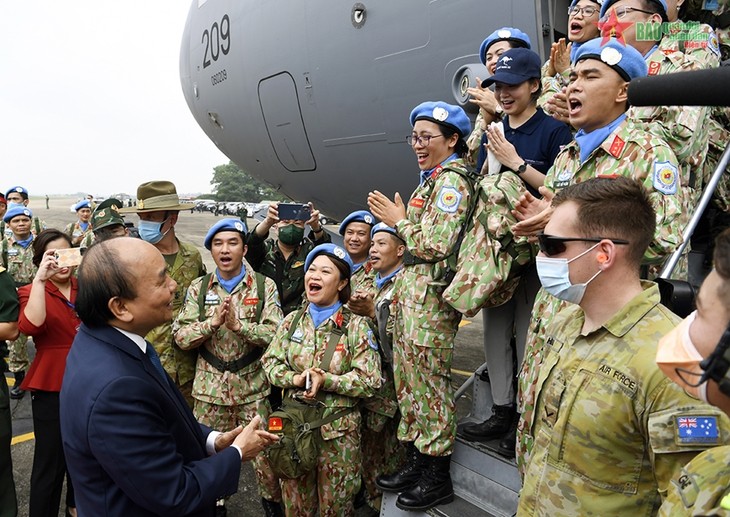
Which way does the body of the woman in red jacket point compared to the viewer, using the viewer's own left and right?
facing the viewer and to the right of the viewer

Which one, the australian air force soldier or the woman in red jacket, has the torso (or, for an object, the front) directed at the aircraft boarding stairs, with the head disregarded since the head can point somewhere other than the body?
the woman in red jacket

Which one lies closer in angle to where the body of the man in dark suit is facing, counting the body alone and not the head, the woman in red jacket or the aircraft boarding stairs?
the aircraft boarding stairs

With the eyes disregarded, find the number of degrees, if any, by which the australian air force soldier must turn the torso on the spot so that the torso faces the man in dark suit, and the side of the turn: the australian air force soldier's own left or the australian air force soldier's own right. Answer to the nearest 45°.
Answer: approximately 45° to the australian air force soldier's own right

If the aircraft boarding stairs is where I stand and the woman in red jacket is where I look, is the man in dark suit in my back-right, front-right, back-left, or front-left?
front-left

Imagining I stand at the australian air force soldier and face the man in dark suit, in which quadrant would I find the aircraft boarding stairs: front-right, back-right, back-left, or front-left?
front-right

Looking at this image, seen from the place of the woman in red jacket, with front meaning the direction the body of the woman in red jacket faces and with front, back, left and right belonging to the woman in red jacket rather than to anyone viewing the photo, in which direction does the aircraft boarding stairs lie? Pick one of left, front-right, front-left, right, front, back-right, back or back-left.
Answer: front

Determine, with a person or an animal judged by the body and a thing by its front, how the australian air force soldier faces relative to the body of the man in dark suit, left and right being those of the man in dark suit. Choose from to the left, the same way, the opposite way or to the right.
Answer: the opposite way

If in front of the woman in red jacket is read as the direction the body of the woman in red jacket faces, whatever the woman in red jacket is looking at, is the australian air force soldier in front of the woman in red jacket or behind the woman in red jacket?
in front

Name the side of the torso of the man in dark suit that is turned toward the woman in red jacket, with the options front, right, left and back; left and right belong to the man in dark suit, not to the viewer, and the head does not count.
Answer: left

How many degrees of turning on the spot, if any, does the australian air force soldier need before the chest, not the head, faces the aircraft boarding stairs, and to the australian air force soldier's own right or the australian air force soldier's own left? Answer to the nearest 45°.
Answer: approximately 90° to the australian air force soldier's own right

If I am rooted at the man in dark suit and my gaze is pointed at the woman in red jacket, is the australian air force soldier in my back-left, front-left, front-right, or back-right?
back-right

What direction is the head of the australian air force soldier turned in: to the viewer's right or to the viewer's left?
to the viewer's left

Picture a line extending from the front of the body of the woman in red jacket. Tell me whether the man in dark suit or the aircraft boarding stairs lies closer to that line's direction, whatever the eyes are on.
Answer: the aircraft boarding stairs
